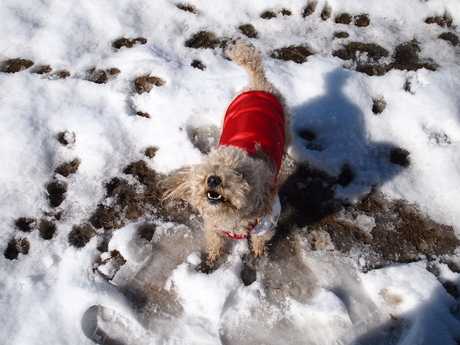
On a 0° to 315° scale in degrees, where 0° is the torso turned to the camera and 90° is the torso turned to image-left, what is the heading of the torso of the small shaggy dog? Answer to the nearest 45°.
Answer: approximately 0°
